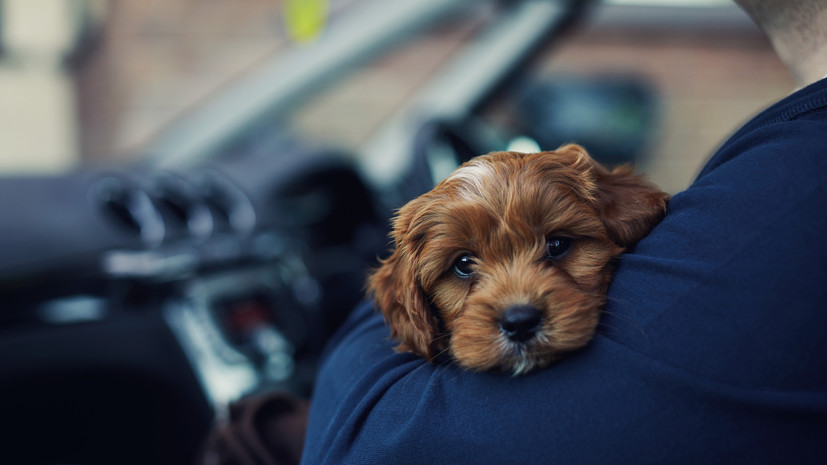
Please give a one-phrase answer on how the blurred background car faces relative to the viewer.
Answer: facing away from the viewer and to the left of the viewer

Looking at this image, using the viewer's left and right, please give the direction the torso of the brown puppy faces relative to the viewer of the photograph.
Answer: facing the viewer

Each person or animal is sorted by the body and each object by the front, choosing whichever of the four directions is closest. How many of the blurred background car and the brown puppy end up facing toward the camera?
1
